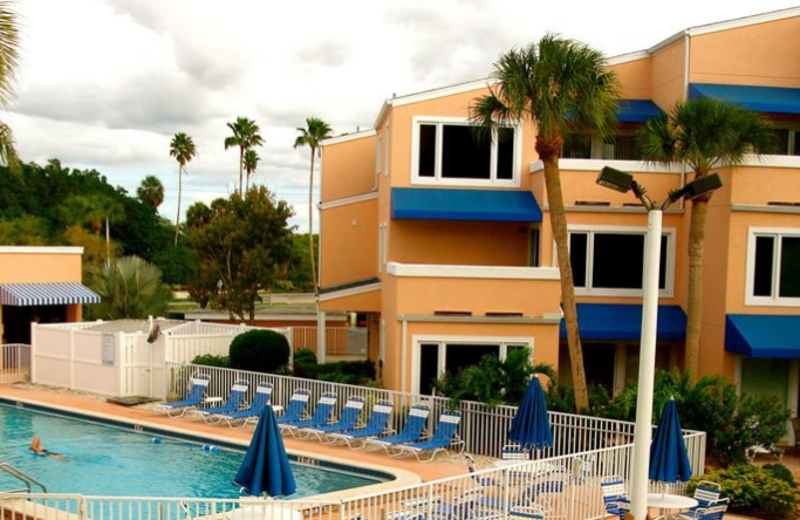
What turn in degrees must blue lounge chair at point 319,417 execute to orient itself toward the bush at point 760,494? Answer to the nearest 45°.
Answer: approximately 90° to its left

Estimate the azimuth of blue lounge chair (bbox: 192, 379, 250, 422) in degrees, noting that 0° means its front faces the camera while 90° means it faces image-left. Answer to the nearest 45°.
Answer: approximately 45°

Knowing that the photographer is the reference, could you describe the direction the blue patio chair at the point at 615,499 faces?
facing the viewer and to the right of the viewer

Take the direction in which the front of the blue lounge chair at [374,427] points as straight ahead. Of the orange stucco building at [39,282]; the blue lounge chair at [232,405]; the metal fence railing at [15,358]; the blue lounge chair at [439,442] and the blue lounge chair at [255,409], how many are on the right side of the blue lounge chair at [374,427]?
4

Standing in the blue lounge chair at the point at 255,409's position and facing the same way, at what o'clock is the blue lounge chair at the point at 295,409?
the blue lounge chair at the point at 295,409 is roughly at 9 o'clock from the blue lounge chair at the point at 255,409.

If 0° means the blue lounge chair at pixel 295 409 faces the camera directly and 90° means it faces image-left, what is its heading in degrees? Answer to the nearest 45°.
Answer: approximately 45°

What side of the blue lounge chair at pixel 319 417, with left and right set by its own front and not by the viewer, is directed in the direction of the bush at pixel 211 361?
right

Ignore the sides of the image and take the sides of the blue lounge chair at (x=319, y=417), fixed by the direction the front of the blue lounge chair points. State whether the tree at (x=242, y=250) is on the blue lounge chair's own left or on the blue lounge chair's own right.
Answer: on the blue lounge chair's own right

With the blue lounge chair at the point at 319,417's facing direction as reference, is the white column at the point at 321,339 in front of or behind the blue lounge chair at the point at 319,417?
behind

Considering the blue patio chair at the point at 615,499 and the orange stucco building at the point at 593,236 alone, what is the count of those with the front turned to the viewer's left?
0

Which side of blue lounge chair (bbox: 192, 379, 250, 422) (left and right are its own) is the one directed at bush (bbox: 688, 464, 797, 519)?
left

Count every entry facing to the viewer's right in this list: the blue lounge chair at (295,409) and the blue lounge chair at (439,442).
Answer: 0

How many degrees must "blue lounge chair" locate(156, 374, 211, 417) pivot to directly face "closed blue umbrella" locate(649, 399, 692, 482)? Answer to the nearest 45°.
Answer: approximately 90° to its left
